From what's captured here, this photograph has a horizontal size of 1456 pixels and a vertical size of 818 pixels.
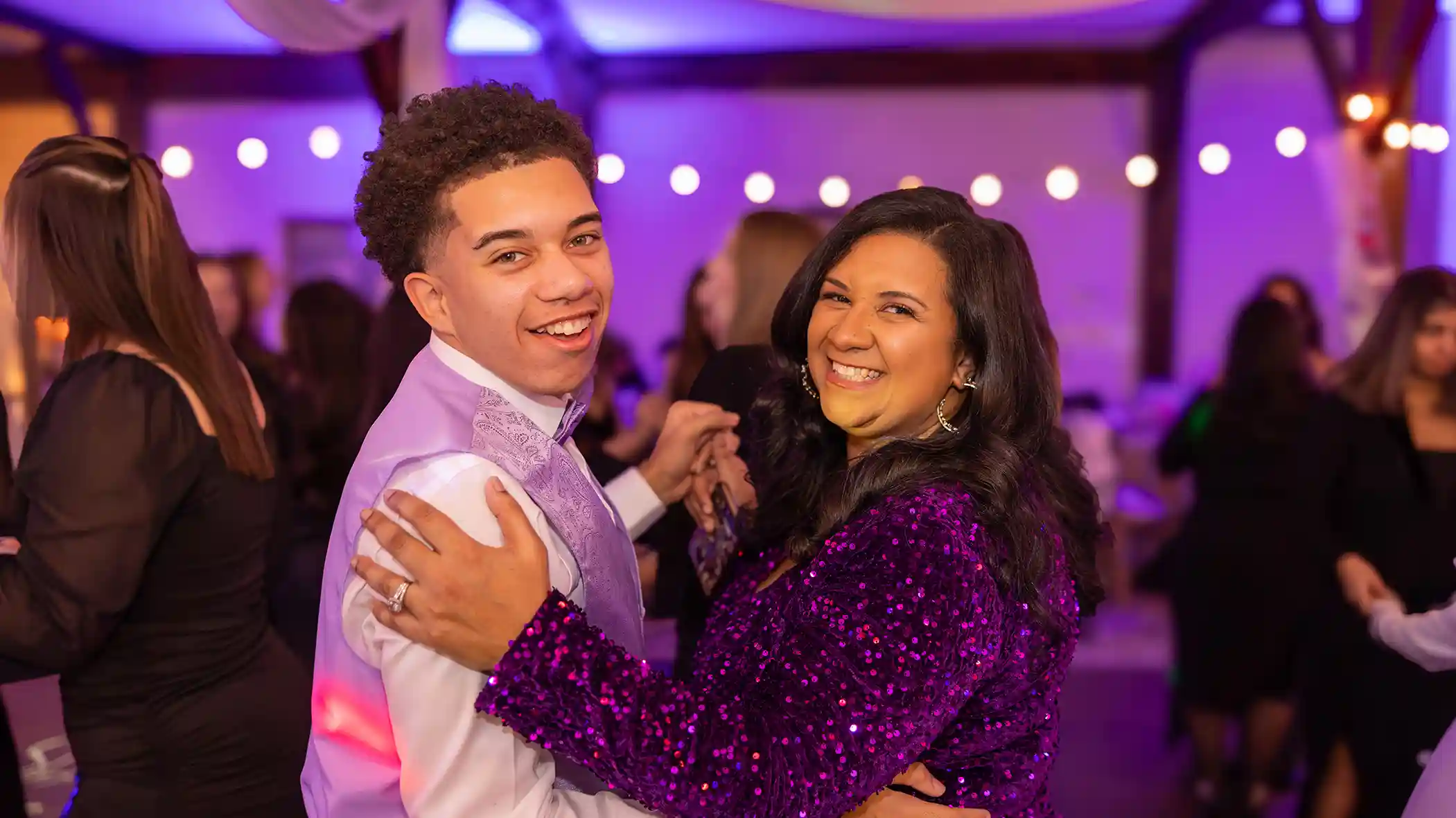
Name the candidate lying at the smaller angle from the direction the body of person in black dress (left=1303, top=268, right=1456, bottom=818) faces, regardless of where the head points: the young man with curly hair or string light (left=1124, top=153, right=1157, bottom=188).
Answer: the young man with curly hair

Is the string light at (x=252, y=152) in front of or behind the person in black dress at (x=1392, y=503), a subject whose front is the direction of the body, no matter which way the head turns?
behind

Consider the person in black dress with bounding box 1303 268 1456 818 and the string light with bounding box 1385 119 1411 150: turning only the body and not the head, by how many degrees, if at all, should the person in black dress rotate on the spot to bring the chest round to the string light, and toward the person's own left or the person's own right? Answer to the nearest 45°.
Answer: approximately 135° to the person's own left

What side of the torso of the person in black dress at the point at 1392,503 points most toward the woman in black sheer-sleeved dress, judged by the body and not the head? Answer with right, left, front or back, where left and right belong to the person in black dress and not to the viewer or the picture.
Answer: right

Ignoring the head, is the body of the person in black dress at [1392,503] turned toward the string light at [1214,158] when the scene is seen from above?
no

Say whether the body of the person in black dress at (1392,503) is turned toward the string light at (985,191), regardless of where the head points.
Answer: no

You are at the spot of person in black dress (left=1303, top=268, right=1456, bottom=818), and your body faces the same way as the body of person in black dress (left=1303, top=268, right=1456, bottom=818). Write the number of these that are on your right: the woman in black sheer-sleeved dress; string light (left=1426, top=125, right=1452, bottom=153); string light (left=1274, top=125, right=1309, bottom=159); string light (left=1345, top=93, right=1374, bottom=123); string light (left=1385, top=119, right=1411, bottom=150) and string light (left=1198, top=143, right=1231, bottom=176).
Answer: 1

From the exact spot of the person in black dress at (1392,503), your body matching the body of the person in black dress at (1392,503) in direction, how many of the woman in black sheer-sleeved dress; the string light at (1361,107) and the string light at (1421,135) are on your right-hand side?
1

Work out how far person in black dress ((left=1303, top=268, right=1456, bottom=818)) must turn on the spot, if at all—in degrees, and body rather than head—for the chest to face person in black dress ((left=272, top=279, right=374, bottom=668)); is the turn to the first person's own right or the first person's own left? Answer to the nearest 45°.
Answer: approximately 135° to the first person's own right

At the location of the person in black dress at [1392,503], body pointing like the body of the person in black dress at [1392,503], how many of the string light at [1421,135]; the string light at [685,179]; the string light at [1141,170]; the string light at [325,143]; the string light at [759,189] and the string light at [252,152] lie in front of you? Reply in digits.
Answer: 0

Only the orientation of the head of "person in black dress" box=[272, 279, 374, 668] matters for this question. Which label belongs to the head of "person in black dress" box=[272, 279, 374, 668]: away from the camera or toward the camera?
away from the camera

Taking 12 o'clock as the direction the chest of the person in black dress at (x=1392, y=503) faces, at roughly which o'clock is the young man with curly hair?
The young man with curly hair is roughly at 2 o'clock from the person in black dress.

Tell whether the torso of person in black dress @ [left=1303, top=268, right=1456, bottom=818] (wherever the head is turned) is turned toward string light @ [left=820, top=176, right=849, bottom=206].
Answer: no
